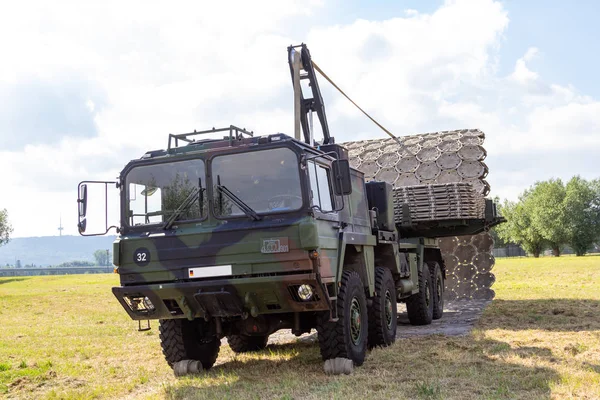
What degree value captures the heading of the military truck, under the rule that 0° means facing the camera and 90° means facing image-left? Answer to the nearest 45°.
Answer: approximately 45°
